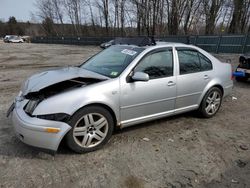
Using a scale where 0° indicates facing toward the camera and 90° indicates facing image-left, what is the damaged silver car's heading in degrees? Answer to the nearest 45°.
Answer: approximately 45°

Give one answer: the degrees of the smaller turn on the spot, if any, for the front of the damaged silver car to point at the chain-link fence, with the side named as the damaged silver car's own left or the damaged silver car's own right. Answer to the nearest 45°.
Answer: approximately 180°

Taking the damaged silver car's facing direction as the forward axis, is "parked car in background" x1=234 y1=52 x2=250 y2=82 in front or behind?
behind

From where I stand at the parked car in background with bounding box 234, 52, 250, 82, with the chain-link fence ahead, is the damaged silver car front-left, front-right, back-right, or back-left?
back-left
